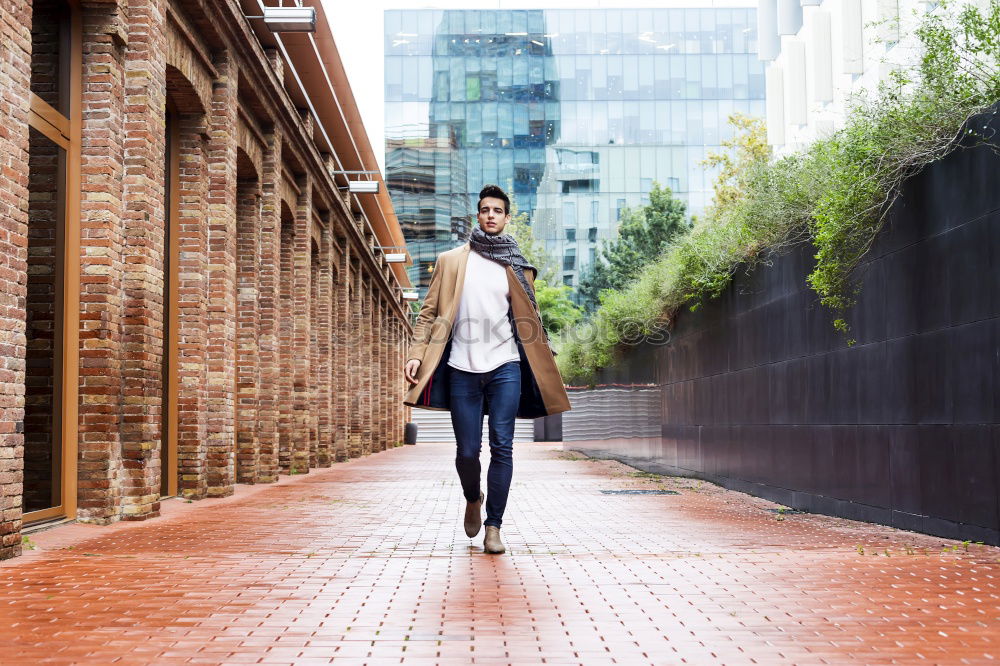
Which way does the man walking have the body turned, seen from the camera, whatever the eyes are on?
toward the camera

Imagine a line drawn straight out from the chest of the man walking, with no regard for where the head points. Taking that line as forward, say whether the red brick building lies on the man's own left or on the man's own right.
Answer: on the man's own right

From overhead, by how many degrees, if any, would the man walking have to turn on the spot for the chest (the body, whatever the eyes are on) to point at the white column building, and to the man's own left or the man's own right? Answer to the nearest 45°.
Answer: approximately 135° to the man's own left
